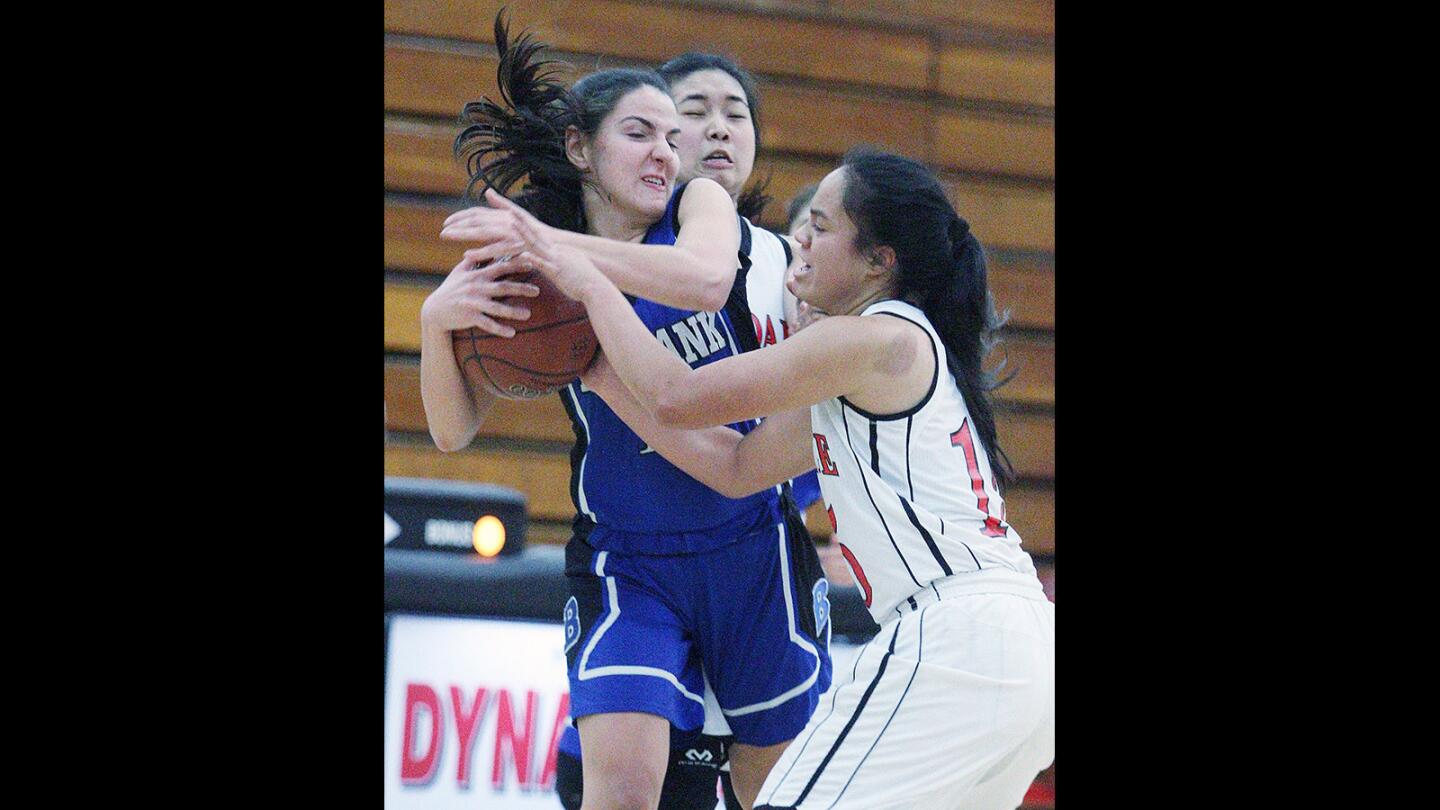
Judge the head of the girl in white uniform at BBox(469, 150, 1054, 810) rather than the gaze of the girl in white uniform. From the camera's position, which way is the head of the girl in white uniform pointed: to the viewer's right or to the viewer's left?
to the viewer's left

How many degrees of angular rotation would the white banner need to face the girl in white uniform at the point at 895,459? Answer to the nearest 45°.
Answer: approximately 45° to its left

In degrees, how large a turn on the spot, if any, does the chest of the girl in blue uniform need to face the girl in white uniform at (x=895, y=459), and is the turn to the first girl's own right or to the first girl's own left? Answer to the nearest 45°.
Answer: approximately 45° to the first girl's own left

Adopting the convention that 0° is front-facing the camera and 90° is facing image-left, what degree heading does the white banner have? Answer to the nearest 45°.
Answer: approximately 0°

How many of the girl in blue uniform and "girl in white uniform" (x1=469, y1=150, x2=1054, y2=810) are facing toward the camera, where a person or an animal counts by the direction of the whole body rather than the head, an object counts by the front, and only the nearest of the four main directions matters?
1

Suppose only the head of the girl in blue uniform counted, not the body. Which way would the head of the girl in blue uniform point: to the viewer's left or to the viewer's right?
to the viewer's right

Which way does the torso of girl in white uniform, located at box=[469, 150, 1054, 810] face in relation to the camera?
to the viewer's left

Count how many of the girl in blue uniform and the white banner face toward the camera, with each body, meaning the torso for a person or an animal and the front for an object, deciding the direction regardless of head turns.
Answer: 2

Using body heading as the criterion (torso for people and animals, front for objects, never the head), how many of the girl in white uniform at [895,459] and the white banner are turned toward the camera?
1

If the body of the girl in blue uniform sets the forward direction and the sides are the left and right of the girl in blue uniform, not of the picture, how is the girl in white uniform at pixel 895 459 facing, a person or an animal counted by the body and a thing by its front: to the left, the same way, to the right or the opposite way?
to the right
